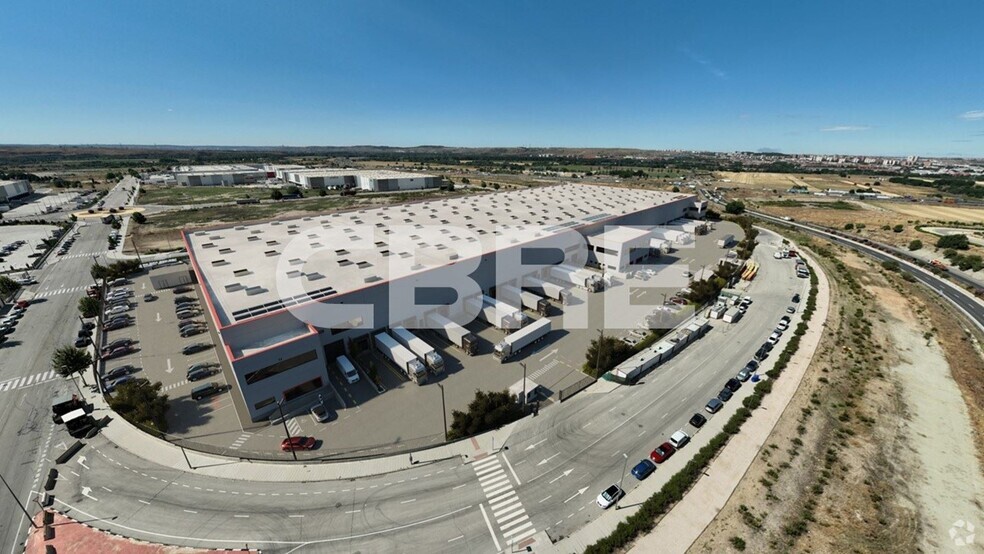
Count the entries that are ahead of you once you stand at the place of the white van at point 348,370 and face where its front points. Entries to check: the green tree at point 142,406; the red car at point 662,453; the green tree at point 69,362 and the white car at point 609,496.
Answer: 2

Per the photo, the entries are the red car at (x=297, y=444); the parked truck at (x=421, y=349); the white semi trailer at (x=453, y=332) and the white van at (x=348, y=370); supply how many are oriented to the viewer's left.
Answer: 1

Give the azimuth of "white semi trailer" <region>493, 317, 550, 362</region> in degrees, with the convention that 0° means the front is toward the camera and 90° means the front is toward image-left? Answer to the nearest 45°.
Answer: approximately 45°

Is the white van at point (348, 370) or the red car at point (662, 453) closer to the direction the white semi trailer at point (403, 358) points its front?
the red car

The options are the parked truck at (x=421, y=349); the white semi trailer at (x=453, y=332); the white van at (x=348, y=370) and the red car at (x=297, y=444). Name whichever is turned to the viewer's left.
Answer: the red car

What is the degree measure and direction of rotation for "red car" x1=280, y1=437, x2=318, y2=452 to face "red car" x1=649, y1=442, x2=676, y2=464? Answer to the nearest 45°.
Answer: approximately 135° to its left

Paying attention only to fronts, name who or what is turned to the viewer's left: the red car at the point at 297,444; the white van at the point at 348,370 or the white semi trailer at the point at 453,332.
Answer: the red car

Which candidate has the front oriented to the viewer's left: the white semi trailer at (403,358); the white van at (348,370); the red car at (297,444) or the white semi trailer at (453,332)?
the red car

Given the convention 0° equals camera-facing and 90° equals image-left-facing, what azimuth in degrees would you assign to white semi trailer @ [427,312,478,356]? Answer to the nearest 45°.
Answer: approximately 315°

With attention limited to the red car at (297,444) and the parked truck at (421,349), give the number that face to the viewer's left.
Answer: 1

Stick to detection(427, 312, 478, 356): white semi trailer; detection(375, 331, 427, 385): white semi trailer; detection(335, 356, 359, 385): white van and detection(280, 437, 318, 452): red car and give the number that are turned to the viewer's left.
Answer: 1

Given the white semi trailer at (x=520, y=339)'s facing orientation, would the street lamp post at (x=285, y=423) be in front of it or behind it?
in front

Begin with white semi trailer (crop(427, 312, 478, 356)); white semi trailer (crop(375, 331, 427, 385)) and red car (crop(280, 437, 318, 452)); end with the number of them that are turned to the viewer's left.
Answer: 1

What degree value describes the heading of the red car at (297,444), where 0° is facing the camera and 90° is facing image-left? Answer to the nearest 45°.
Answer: approximately 90°
